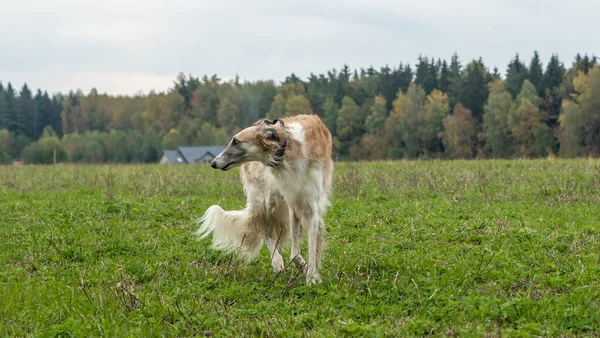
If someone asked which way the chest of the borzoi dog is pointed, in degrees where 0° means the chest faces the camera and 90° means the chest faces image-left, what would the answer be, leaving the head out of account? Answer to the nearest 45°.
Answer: approximately 315°
